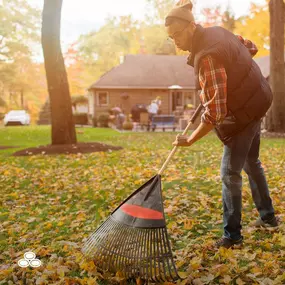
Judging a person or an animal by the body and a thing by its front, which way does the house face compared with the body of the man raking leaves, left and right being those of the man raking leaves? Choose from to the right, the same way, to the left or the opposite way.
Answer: to the left

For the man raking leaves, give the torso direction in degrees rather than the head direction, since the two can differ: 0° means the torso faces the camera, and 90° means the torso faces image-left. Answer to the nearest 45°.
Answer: approximately 90°

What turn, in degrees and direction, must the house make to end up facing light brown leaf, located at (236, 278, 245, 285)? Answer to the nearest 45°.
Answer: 0° — it already faces it

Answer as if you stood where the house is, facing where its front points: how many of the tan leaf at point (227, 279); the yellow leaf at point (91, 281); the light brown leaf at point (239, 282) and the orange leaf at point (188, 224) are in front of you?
4

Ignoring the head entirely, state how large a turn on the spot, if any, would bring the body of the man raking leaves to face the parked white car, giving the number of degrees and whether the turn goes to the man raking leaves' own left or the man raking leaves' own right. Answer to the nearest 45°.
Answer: approximately 45° to the man raking leaves' own right

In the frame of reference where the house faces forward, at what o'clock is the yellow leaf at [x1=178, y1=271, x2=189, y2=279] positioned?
The yellow leaf is roughly at 12 o'clock from the house.

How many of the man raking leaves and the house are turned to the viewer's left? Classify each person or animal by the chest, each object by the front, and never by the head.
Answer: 1

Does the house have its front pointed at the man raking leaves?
yes
